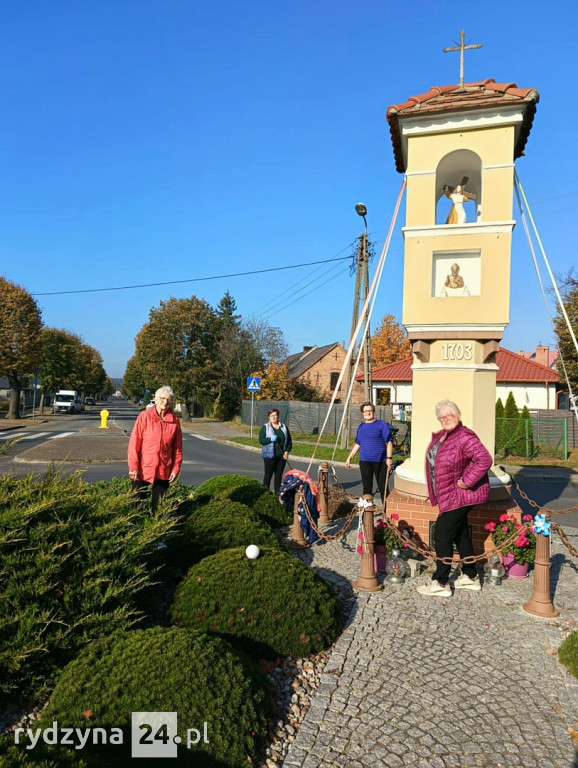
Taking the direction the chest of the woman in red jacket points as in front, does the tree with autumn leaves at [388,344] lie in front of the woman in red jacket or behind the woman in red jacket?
behind

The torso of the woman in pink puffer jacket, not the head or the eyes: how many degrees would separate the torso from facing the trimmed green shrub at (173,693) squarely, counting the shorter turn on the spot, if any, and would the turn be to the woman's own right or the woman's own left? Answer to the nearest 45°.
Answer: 0° — they already face it

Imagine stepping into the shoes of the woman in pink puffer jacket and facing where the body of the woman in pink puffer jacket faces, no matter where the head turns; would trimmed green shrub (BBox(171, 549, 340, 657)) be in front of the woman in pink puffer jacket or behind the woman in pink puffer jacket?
in front

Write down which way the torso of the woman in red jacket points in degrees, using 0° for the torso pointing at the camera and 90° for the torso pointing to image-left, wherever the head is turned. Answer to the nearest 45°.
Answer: approximately 0°

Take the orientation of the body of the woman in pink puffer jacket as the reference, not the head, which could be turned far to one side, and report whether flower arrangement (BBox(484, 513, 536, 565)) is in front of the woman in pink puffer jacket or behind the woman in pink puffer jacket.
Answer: behind

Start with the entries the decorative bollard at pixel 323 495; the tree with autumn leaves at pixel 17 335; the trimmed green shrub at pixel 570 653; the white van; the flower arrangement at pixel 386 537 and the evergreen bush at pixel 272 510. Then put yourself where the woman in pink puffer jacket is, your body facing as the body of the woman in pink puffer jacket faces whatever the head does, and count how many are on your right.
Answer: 5

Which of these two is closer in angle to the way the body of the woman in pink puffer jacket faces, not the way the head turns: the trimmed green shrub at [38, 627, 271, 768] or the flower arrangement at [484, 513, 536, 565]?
the trimmed green shrub

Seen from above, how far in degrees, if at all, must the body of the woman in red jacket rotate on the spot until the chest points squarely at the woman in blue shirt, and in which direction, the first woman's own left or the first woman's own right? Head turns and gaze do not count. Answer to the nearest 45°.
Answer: approximately 135° to the first woman's own left

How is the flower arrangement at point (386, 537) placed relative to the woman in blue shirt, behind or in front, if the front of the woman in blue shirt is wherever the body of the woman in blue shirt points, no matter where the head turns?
in front

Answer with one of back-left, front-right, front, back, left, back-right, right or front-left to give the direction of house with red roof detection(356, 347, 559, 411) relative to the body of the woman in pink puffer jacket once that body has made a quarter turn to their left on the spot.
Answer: back-left

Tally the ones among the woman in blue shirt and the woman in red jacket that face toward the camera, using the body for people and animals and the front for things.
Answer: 2

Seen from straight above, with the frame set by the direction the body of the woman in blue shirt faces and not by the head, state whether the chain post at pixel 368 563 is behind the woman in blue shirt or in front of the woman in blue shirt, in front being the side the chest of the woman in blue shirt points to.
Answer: in front

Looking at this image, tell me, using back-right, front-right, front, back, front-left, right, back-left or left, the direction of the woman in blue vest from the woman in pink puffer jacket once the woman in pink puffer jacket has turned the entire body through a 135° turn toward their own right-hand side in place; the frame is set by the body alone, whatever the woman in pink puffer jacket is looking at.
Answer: front-left
